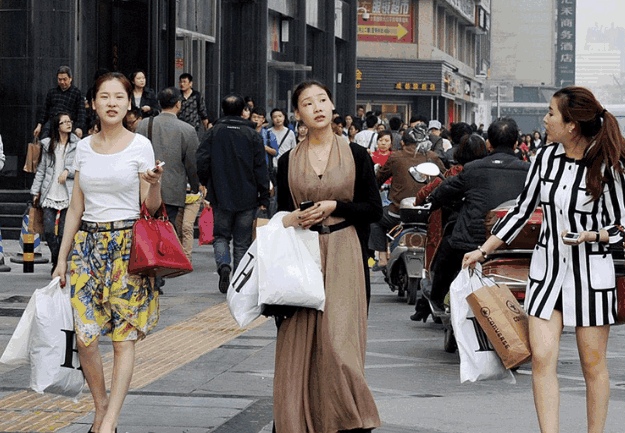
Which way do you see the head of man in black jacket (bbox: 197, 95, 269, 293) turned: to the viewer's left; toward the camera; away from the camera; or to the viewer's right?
away from the camera

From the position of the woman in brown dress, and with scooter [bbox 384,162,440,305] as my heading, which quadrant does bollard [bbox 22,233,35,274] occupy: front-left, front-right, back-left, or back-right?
front-left

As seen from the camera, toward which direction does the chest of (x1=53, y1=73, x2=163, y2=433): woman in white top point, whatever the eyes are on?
toward the camera

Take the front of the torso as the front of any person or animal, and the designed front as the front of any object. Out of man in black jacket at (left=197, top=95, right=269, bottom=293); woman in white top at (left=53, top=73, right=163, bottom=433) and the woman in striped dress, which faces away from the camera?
the man in black jacket

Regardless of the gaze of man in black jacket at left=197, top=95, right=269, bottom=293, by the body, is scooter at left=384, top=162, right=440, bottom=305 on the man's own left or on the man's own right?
on the man's own right

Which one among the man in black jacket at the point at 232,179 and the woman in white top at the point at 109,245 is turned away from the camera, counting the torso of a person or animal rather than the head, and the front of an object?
the man in black jacket

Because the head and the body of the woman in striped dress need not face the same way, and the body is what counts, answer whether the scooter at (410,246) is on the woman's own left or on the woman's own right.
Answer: on the woman's own right

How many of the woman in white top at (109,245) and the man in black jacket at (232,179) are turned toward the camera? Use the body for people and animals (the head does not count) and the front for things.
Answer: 1

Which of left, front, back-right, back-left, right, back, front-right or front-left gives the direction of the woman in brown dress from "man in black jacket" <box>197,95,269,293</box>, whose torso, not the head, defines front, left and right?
back

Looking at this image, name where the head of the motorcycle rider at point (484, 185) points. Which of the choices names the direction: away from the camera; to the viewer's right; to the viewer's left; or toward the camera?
away from the camera

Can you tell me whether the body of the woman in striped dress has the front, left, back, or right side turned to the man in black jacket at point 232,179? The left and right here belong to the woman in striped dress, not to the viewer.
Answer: right

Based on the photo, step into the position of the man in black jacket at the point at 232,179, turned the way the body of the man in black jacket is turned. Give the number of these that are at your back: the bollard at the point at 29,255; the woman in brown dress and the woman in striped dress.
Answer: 2

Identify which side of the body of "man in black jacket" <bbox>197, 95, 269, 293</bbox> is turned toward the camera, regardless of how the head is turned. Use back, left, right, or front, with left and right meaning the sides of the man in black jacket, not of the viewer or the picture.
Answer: back

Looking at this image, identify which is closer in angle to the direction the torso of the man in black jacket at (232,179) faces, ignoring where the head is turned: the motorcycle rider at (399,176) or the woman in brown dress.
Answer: the motorcycle rider

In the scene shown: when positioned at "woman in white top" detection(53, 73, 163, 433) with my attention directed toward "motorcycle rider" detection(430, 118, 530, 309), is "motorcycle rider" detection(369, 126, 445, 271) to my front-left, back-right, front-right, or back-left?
front-left

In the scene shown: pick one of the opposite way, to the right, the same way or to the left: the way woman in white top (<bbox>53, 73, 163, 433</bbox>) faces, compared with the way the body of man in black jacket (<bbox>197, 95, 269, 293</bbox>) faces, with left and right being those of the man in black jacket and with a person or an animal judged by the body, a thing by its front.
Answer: the opposite way
